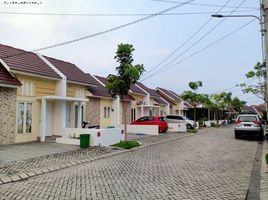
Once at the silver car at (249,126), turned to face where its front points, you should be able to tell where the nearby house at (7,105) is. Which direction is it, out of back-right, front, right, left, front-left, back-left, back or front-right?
back-left

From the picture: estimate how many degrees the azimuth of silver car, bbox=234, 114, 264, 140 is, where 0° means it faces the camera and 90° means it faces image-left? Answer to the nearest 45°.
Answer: approximately 180°

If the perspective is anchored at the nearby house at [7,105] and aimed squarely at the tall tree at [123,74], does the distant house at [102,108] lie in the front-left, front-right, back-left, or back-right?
front-left

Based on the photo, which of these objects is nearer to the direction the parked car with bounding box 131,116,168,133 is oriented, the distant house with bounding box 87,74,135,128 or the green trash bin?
the distant house

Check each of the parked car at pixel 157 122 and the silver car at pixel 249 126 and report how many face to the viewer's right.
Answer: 0

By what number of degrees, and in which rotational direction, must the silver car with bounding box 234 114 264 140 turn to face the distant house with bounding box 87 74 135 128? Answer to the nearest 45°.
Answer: approximately 90° to its left

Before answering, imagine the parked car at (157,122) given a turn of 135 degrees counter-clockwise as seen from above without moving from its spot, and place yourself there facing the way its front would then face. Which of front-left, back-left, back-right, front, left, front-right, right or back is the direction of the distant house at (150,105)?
back

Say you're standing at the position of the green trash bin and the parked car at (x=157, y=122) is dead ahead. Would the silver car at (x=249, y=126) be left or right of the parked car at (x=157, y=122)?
right

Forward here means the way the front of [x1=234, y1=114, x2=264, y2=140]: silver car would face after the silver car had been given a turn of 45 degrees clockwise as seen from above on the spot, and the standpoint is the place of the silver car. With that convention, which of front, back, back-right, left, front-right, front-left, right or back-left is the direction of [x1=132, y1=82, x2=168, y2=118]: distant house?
left

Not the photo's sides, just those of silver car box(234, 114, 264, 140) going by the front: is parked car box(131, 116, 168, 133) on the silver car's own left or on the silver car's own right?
on the silver car's own left

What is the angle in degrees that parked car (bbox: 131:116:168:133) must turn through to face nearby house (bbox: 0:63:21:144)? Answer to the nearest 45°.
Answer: approximately 90° to its left

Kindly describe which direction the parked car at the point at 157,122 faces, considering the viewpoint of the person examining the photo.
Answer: facing away from the viewer and to the left of the viewer
